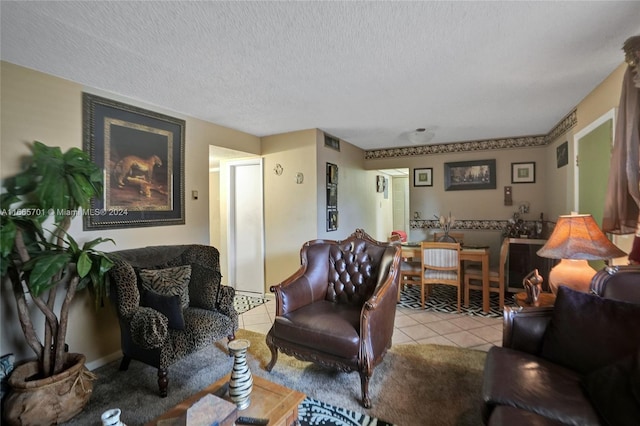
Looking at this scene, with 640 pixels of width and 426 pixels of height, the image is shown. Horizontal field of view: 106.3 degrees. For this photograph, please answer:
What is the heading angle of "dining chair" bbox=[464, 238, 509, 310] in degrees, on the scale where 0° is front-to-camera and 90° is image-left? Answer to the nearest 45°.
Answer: approximately 90°

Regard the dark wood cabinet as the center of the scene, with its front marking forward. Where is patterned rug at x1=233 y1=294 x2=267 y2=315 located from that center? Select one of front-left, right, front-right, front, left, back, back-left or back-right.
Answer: front-right

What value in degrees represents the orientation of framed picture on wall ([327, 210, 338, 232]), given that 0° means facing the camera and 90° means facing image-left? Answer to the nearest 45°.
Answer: approximately 315°

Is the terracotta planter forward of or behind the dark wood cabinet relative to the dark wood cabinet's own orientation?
forward

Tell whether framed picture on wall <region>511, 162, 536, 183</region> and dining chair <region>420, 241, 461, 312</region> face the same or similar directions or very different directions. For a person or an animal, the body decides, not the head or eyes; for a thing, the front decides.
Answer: very different directions

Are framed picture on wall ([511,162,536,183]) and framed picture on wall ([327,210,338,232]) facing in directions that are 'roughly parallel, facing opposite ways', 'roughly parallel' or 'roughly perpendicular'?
roughly perpendicular

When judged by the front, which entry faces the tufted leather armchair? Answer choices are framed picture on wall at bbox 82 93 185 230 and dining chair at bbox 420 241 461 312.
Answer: the framed picture on wall

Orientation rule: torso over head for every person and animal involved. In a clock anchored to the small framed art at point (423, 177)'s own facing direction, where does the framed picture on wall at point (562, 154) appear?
The framed picture on wall is roughly at 10 o'clock from the small framed art.

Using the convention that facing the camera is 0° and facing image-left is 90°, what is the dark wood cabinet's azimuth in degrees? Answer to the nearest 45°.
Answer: approximately 0°

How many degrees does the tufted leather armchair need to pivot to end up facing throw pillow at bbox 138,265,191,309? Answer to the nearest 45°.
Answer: approximately 45° to its right

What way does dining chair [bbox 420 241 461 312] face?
away from the camera

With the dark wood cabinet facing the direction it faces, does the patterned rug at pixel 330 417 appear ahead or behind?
ahead

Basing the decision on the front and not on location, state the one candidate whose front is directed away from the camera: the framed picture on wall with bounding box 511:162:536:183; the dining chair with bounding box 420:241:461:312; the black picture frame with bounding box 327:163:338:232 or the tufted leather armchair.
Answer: the dining chair

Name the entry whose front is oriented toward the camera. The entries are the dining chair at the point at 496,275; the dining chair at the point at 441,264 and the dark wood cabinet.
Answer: the dark wood cabinet
